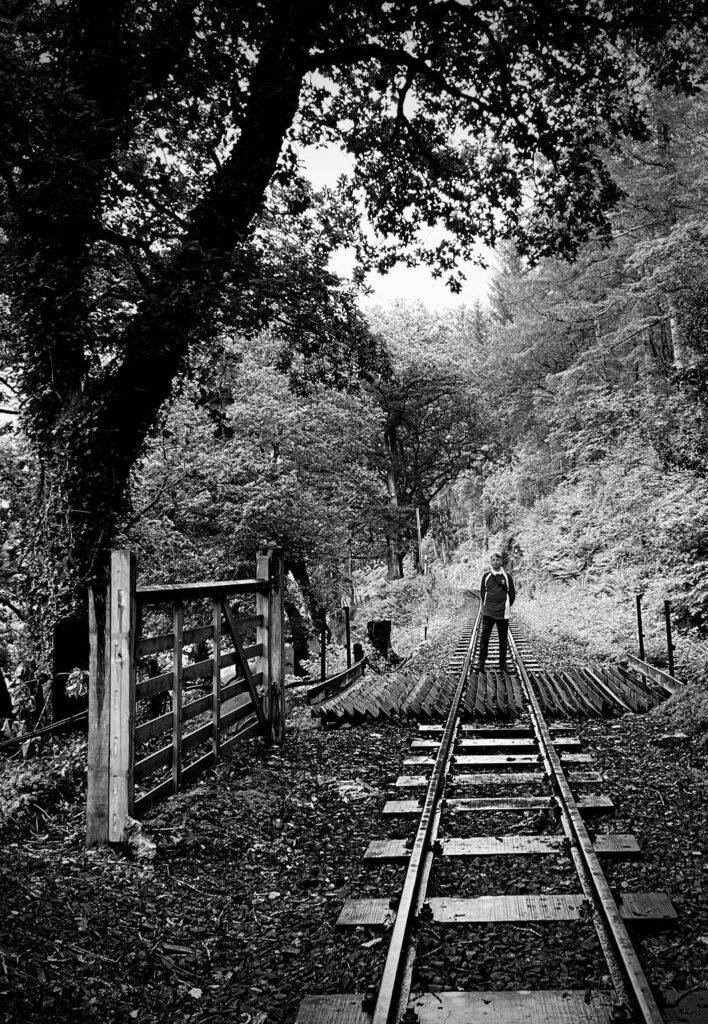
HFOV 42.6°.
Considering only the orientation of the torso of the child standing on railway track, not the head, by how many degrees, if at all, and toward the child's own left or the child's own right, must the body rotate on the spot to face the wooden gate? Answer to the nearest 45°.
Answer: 0° — they already face it

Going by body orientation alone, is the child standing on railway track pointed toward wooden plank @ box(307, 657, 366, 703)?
no

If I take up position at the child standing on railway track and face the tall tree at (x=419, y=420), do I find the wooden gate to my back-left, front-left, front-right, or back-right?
back-left

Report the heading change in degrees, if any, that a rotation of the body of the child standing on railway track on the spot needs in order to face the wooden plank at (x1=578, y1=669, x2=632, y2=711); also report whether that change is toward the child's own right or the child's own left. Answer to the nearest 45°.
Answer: approximately 45° to the child's own left

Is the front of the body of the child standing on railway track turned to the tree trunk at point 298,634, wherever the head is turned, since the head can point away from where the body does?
no

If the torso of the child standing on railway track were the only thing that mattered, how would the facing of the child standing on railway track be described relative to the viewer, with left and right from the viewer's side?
facing the viewer

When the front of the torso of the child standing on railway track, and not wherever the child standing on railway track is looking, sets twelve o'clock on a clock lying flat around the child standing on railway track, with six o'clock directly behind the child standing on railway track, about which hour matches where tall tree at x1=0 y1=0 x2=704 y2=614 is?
The tall tree is roughly at 1 o'clock from the child standing on railway track.

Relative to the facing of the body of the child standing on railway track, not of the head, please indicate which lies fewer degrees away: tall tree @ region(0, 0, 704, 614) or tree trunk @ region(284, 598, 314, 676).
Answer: the tall tree

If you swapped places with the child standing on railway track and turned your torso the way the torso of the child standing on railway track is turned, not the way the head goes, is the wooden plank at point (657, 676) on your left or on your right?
on your left

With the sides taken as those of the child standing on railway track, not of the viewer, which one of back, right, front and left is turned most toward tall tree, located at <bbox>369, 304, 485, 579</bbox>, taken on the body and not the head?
back

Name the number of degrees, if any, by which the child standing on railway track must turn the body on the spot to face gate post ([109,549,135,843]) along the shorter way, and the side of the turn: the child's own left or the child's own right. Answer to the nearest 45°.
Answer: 0° — they already face it

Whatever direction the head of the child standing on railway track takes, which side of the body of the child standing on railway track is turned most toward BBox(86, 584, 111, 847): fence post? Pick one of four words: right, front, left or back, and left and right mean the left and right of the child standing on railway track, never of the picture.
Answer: front
